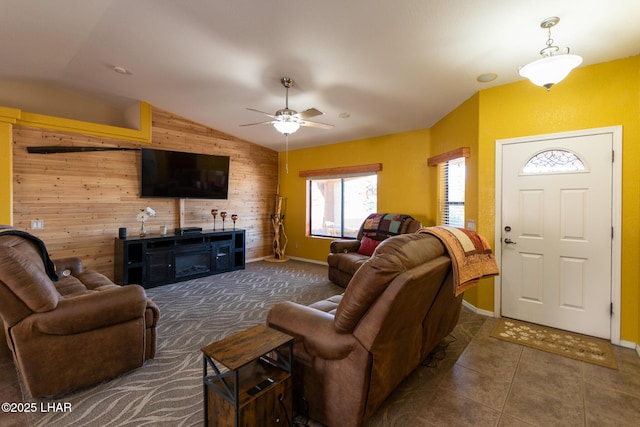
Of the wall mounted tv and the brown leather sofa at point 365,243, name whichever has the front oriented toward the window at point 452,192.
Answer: the wall mounted tv

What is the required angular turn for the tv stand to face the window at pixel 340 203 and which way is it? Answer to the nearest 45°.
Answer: approximately 45° to its left

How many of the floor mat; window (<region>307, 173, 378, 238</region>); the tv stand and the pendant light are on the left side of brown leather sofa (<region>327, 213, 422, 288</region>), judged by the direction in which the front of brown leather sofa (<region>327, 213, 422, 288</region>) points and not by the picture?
2

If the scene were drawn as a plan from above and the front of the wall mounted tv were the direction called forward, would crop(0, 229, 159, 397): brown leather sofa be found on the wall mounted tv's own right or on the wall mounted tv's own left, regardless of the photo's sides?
on the wall mounted tv's own right

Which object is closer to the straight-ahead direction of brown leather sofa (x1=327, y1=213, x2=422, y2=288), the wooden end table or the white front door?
the wooden end table

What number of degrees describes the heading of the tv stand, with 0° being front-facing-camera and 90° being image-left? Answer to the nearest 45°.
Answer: approximately 315°

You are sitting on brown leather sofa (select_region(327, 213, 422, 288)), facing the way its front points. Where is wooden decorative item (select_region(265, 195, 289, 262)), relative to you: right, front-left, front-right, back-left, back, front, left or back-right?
right
